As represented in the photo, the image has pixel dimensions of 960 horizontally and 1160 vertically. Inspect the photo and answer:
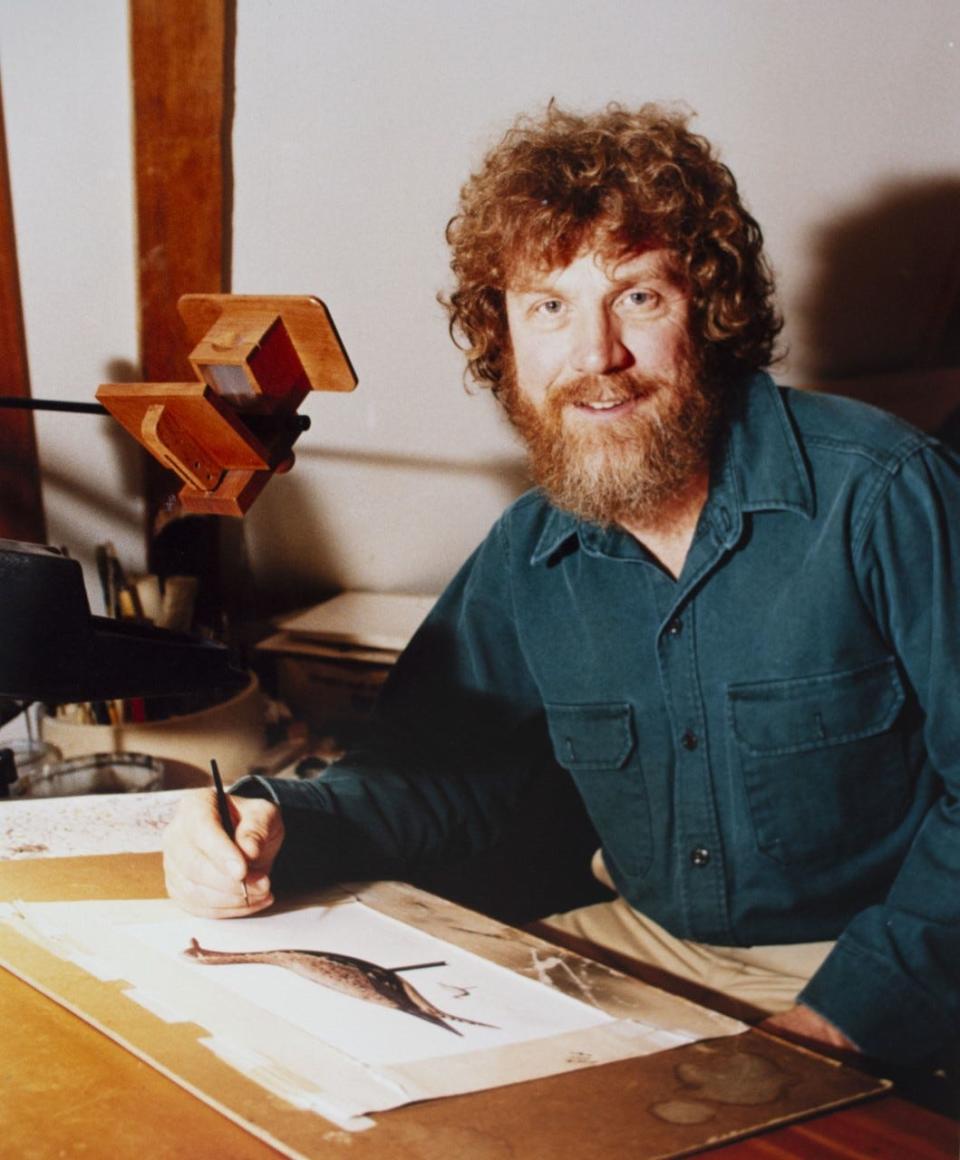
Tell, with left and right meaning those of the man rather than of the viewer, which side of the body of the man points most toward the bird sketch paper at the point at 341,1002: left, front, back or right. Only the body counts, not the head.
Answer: front

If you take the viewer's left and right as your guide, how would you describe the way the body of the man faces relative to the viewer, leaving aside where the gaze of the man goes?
facing the viewer and to the left of the viewer
